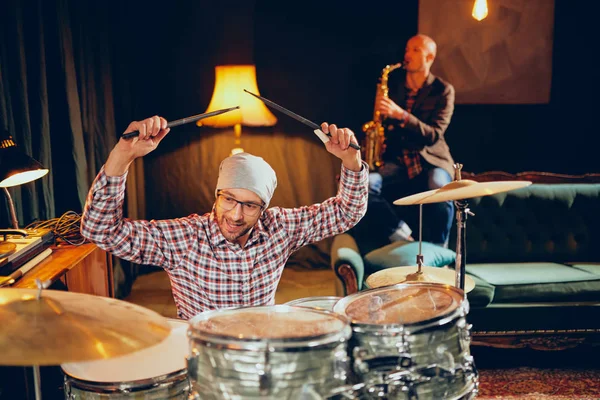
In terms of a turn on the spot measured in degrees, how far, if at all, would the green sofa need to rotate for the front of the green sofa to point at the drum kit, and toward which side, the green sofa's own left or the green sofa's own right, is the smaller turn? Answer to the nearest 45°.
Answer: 0° — it already faces it

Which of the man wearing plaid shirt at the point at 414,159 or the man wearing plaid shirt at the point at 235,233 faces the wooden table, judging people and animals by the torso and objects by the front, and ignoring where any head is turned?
the man wearing plaid shirt at the point at 414,159

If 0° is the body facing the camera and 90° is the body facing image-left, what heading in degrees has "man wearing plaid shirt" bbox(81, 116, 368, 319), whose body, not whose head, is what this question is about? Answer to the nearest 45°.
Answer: approximately 0°

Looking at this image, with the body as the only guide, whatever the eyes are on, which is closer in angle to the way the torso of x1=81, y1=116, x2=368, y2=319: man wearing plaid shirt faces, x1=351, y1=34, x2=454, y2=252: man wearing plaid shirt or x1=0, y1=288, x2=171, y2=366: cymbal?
the cymbal

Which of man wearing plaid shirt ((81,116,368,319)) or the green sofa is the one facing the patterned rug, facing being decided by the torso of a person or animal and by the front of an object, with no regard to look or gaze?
the green sofa

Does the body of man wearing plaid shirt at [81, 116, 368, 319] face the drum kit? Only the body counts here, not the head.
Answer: yes

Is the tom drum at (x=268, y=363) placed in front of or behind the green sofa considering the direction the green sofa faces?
in front

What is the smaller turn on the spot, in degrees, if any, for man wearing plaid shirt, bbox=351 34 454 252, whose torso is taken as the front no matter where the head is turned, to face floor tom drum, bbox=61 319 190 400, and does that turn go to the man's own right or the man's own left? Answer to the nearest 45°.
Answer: approximately 45° to the man's own left

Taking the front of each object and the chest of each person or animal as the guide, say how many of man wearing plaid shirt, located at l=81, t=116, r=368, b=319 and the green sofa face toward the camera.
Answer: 2

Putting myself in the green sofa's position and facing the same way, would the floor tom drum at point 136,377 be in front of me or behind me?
in front

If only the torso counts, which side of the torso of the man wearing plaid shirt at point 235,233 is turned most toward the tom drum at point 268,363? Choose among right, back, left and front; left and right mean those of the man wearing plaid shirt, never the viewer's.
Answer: front

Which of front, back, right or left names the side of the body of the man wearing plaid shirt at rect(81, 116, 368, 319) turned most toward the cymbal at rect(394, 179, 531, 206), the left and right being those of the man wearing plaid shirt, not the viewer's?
left

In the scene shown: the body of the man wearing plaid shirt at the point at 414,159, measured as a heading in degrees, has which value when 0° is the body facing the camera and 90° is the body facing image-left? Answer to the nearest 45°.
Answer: approximately 45°
